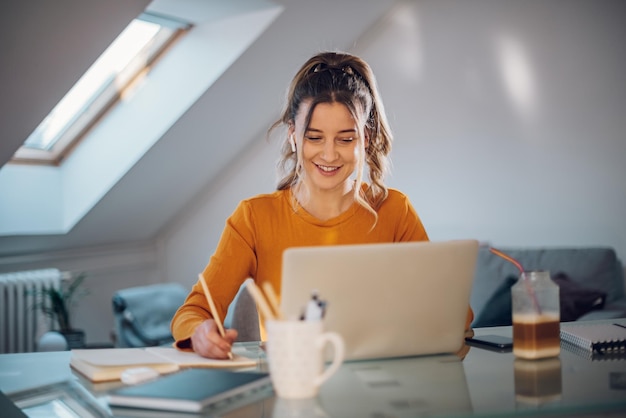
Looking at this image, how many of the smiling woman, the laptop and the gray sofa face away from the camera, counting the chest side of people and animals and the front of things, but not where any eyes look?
1

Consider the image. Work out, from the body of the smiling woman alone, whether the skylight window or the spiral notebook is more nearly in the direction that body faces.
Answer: the spiral notebook

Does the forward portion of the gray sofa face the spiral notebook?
yes

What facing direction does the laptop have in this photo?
away from the camera

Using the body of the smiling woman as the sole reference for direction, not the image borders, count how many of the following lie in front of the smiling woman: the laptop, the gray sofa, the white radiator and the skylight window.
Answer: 1

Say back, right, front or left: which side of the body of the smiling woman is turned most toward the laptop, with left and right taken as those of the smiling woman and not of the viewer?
front

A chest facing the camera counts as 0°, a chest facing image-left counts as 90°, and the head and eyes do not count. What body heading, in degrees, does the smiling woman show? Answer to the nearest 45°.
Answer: approximately 0°

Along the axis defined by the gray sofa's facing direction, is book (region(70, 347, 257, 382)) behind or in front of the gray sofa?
in front

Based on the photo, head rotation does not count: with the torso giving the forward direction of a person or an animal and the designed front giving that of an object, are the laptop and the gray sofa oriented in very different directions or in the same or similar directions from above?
very different directions
